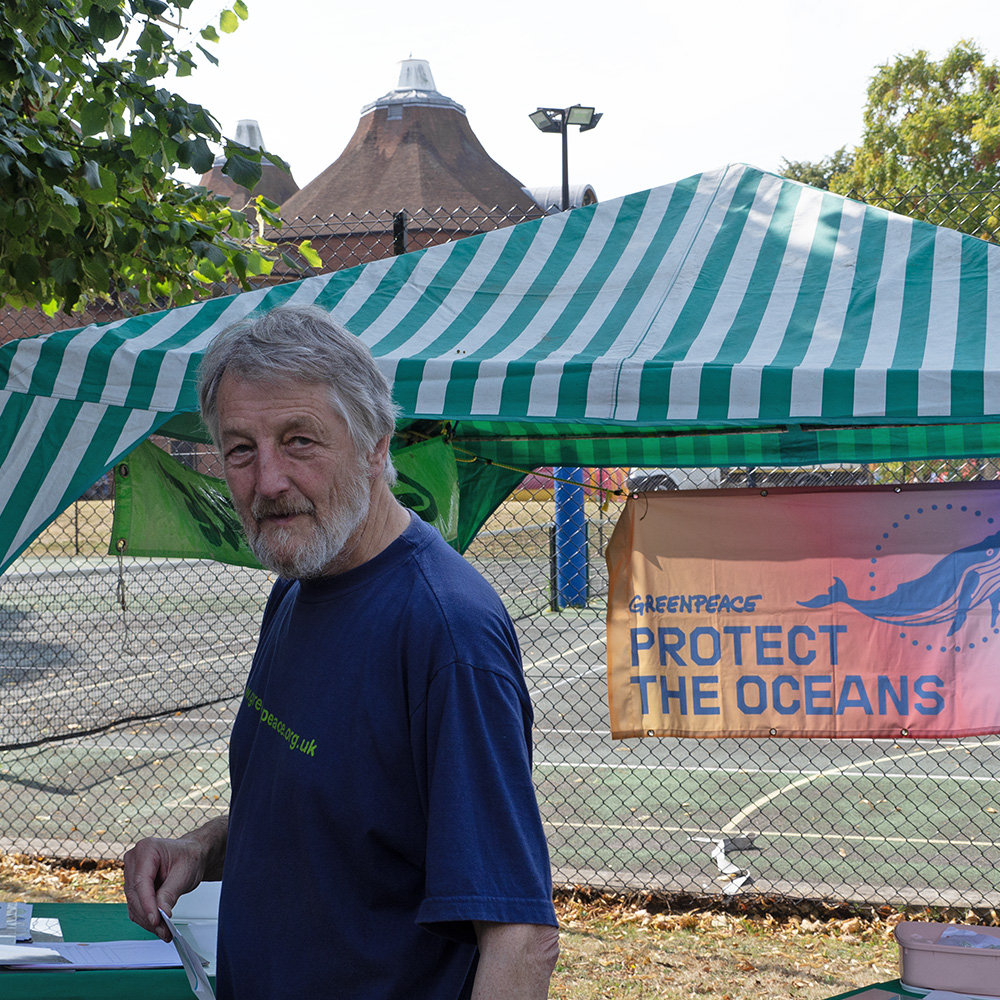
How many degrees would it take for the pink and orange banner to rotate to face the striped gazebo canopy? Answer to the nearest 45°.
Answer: approximately 45° to its right

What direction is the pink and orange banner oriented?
toward the camera

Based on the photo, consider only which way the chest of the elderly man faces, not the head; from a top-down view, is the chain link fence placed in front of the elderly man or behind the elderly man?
behind

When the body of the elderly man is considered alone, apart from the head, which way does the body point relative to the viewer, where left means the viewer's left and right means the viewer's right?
facing the viewer and to the left of the viewer

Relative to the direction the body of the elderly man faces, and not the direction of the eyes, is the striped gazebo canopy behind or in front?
behind

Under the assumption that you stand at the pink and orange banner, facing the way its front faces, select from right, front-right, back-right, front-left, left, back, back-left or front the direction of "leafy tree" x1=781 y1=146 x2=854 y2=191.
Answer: back

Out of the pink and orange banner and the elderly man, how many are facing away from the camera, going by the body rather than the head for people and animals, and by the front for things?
0

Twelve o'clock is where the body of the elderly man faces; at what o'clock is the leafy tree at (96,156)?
The leafy tree is roughly at 4 o'clock from the elderly man.

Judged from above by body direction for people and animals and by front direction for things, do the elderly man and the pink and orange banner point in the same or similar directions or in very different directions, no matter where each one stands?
same or similar directions

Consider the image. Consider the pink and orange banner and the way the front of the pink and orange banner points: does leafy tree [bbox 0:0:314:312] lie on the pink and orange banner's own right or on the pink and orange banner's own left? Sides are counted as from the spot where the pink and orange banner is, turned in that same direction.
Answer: on the pink and orange banner's own right

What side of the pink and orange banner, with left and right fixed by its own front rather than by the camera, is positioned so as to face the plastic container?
front
